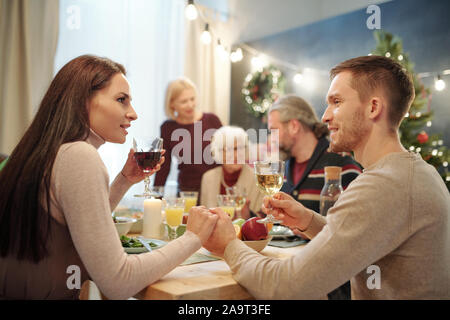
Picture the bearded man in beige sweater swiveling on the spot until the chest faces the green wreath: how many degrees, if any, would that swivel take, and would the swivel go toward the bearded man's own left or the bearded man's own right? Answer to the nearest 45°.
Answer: approximately 90° to the bearded man's own right

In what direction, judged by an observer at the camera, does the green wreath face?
facing the viewer and to the left of the viewer

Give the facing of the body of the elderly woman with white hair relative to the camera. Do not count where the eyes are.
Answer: toward the camera

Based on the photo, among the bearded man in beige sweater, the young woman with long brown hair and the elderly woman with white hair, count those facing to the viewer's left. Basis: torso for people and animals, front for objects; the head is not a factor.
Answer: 1

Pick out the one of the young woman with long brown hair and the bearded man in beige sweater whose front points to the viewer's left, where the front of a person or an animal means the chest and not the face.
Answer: the bearded man in beige sweater

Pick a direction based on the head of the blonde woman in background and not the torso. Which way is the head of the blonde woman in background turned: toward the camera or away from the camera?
toward the camera

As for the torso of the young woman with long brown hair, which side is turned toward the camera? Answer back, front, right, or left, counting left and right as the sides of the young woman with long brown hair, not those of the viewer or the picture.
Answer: right

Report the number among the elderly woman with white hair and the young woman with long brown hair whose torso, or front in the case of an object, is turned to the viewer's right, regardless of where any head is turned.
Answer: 1

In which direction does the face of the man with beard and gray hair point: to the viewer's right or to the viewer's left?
to the viewer's left

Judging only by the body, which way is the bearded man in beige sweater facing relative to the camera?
to the viewer's left

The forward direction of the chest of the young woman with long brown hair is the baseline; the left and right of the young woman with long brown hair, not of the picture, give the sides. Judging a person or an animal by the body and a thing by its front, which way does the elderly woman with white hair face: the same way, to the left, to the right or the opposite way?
to the right

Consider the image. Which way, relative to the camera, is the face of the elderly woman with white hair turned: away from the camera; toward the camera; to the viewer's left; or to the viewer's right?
toward the camera

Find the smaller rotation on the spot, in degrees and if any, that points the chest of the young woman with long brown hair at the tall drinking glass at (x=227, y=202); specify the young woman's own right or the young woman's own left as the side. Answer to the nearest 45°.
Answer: approximately 45° to the young woman's own left

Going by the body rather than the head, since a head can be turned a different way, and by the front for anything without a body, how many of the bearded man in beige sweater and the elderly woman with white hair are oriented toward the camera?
1

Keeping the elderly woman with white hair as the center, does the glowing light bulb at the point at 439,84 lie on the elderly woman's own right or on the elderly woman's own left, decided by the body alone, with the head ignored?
on the elderly woman's own left

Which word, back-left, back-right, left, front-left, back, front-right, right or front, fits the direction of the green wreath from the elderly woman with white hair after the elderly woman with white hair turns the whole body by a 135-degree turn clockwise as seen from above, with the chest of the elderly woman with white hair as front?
front-right
